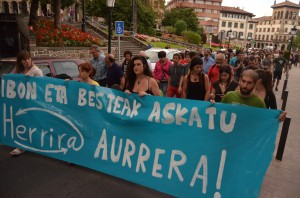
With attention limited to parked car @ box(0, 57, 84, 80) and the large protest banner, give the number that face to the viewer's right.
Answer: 0

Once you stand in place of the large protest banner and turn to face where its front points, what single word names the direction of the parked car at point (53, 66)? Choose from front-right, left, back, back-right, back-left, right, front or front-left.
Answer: right

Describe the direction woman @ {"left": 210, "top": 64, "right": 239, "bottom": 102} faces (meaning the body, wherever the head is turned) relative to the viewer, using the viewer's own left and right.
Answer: facing the viewer and to the left of the viewer

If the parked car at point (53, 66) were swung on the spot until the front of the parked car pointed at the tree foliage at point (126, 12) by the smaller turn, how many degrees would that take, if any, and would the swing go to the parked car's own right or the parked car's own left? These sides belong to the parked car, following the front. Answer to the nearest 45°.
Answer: approximately 90° to the parked car's own right

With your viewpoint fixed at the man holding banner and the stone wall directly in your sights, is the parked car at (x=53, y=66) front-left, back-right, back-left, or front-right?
front-left

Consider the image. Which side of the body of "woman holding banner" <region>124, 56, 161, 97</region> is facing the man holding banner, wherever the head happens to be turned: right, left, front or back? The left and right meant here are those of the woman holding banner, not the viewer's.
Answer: left

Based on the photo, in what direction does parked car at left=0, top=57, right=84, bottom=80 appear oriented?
to the viewer's left

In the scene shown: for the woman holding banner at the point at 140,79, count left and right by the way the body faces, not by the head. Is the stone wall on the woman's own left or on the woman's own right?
on the woman's own right
